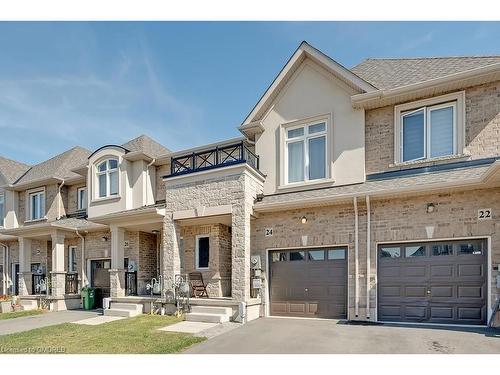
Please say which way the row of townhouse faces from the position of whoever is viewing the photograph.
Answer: facing the viewer and to the left of the viewer

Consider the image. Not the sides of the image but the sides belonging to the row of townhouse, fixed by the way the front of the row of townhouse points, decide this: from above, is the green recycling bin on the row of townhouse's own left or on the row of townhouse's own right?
on the row of townhouse's own right
